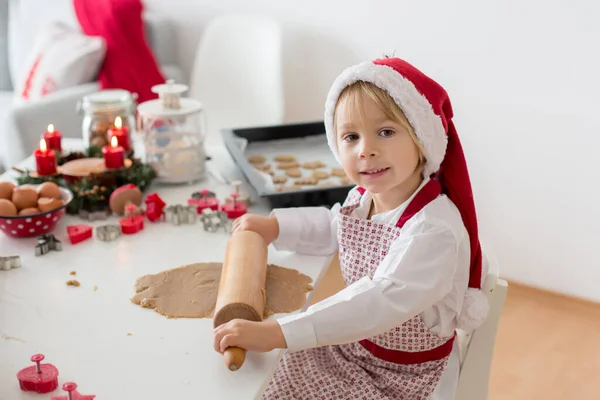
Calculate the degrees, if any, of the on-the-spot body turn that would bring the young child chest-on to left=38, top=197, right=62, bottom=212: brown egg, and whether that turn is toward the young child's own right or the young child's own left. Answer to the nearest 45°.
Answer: approximately 45° to the young child's own right

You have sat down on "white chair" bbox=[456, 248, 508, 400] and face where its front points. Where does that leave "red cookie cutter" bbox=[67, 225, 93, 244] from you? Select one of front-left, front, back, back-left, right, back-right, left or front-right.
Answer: front

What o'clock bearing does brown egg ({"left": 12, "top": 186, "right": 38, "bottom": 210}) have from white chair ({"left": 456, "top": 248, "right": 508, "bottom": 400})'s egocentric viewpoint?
The brown egg is roughly at 12 o'clock from the white chair.

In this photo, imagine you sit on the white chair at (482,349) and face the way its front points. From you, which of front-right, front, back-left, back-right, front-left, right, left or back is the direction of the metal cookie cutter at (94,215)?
front

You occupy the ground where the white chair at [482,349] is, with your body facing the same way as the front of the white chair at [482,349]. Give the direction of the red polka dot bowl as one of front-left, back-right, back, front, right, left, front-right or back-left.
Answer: front

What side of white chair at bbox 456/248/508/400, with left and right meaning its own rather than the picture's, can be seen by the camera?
left

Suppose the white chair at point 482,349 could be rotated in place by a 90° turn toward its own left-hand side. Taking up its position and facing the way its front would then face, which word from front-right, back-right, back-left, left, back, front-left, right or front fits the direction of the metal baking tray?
back-right

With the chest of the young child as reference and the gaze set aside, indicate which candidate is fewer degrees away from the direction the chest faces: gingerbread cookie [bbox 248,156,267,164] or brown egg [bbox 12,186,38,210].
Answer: the brown egg

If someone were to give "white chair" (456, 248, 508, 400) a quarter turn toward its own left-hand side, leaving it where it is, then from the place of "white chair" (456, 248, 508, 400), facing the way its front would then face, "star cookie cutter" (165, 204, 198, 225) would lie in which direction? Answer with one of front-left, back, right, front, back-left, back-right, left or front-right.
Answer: right

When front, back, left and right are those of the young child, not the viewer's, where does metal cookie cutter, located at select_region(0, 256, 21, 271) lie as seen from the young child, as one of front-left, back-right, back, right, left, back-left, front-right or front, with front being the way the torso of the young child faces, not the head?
front-right

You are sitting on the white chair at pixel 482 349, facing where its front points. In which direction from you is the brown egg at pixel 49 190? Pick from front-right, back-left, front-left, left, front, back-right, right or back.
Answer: front

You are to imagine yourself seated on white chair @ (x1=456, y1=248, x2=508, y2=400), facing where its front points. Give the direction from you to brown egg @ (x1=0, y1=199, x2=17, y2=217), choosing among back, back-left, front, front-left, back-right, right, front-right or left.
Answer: front

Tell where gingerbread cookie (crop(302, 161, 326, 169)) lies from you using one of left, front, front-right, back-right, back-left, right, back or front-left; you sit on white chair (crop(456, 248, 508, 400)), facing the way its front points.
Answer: front-right

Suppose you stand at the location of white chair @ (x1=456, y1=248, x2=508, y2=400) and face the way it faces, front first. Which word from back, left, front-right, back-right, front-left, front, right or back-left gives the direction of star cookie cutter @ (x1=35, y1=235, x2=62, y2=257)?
front

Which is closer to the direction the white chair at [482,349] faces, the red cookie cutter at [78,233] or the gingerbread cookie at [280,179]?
the red cookie cutter

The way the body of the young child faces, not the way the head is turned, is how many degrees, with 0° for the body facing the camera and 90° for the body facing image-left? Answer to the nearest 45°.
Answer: approximately 45°

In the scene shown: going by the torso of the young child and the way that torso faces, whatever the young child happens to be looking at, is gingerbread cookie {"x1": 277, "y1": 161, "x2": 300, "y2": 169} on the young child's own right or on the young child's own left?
on the young child's own right

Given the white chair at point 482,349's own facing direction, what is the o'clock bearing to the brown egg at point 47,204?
The brown egg is roughly at 12 o'clock from the white chair.

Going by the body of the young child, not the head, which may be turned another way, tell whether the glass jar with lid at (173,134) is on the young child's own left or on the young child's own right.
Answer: on the young child's own right
